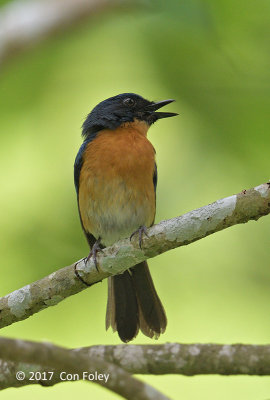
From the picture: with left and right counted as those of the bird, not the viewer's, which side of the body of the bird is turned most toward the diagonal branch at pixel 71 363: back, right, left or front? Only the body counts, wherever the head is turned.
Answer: front

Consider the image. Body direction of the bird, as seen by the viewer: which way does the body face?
toward the camera
